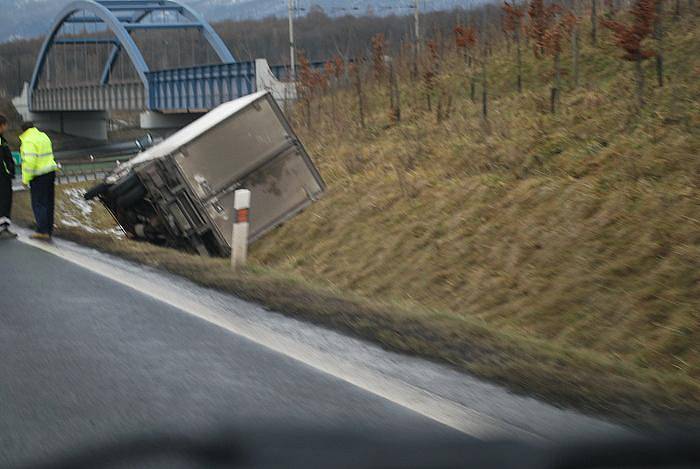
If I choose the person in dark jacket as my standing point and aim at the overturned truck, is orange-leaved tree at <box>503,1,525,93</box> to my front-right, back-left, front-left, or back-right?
front-left

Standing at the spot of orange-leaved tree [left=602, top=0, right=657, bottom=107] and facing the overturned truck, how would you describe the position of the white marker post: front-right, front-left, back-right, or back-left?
front-left

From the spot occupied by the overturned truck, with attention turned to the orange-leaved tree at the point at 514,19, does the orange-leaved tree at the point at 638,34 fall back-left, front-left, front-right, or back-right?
front-right
